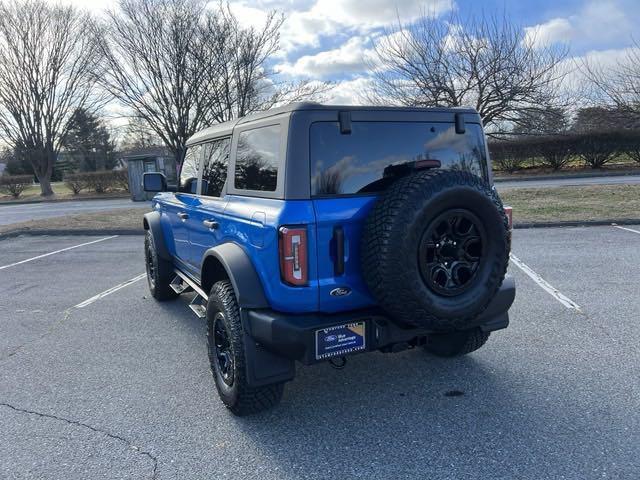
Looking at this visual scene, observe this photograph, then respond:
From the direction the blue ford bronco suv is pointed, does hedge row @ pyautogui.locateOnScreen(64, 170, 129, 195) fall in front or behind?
in front

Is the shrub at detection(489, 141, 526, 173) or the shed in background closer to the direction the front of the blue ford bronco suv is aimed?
the shed in background

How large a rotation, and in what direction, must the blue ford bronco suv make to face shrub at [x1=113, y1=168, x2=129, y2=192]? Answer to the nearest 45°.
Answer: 0° — it already faces it

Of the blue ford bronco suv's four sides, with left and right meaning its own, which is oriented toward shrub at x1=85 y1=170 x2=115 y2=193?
front

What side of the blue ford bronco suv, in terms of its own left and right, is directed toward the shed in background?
front

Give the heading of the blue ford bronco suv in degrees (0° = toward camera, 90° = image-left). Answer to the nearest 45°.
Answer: approximately 135°

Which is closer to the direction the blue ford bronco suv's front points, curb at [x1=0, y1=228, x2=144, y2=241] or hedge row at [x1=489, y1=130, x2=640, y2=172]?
the curb

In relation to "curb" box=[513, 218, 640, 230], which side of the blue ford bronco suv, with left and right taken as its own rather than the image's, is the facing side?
right

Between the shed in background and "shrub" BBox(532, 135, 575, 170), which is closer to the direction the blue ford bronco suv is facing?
the shed in background

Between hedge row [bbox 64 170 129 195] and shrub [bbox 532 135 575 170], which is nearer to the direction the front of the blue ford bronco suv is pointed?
the hedge row

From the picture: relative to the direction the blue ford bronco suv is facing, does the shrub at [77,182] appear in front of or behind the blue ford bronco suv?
in front

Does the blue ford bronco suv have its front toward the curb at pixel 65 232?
yes
